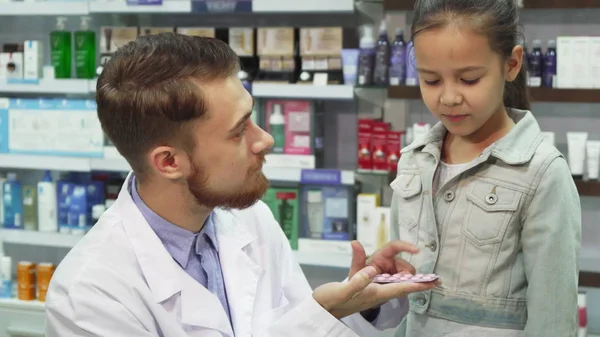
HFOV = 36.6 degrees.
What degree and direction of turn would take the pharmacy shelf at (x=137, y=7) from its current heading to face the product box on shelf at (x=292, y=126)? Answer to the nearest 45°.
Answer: approximately 45° to its left

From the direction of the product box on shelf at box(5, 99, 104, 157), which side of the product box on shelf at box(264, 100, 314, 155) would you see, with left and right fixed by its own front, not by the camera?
right

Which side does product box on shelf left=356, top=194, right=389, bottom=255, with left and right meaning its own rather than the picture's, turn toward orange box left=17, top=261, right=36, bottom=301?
right

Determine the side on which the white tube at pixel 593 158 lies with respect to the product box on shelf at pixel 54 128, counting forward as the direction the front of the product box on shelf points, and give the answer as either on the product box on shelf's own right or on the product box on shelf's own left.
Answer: on the product box on shelf's own left

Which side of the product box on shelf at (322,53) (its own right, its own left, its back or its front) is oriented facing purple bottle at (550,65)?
left
